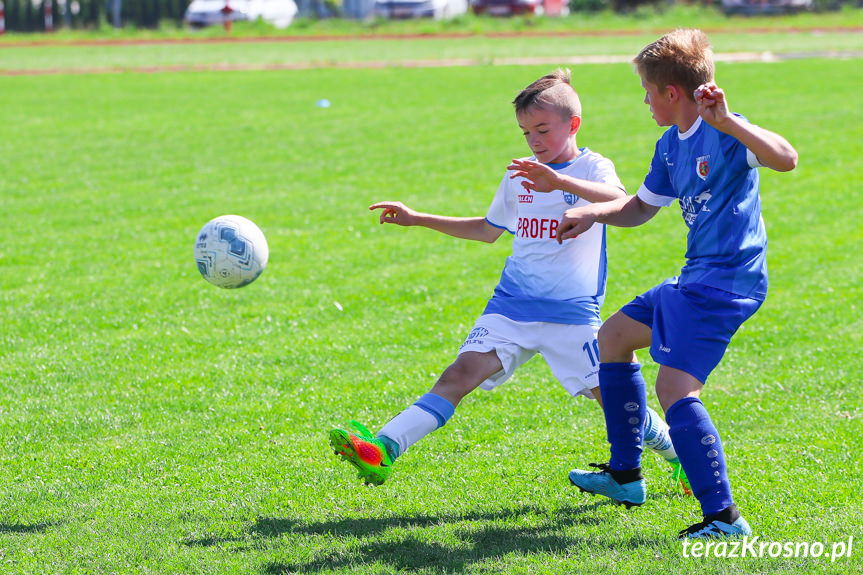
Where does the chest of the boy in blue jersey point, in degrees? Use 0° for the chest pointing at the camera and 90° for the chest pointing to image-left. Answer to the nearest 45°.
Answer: approximately 45°

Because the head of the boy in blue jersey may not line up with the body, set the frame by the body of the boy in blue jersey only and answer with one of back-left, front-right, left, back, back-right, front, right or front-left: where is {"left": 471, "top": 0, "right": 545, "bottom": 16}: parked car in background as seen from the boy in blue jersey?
back-right

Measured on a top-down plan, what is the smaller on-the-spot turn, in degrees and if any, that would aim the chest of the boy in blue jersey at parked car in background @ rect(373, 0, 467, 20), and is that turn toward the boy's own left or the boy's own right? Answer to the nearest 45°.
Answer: approximately 135° to the boy's own right

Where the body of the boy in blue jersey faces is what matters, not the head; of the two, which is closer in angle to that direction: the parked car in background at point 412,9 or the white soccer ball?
the white soccer ball

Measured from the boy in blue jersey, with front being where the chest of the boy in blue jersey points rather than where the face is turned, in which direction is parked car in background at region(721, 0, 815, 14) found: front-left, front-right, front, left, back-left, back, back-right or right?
back-right

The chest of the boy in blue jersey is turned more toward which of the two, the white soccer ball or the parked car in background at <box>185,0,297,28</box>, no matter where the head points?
the white soccer ball

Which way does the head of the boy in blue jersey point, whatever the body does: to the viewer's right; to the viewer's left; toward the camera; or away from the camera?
to the viewer's left

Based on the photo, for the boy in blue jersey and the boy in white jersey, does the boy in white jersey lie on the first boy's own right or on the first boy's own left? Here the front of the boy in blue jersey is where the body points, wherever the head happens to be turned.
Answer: on the first boy's own right

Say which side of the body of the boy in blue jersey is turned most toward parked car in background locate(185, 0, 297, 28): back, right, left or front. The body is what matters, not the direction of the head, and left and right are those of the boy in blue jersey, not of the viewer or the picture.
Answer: right
